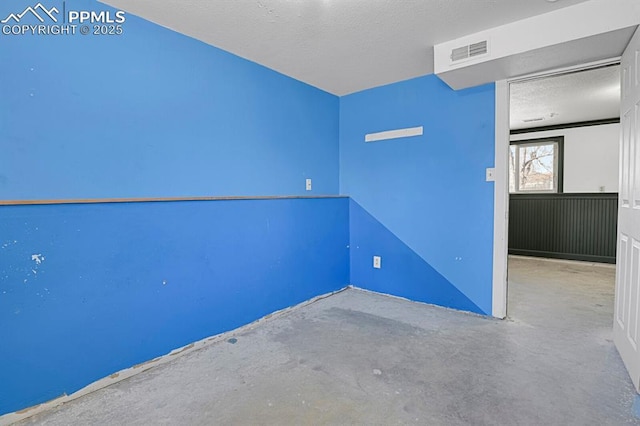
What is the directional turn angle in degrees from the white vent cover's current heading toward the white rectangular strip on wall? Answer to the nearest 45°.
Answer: approximately 90° to its right

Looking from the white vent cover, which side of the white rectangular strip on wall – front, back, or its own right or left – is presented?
left

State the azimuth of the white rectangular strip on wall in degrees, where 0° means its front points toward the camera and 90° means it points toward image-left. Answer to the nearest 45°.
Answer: approximately 45°

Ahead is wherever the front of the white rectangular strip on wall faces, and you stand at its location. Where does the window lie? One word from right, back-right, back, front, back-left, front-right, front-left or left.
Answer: back

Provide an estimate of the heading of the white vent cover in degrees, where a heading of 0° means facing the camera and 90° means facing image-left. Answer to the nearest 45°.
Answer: approximately 45°
